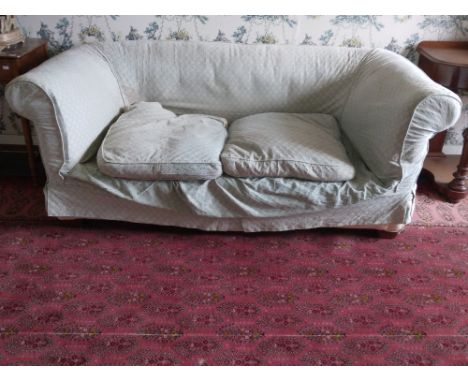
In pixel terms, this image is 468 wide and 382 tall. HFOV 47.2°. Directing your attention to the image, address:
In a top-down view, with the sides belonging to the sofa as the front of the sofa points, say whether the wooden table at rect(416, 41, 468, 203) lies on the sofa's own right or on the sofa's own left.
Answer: on the sofa's own left

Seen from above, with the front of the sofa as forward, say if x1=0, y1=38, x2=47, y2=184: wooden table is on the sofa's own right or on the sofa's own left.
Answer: on the sofa's own right

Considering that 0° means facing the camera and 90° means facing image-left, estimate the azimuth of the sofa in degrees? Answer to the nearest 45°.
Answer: approximately 0°

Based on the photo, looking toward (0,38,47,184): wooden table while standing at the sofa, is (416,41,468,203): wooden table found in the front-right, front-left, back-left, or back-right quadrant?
back-right
